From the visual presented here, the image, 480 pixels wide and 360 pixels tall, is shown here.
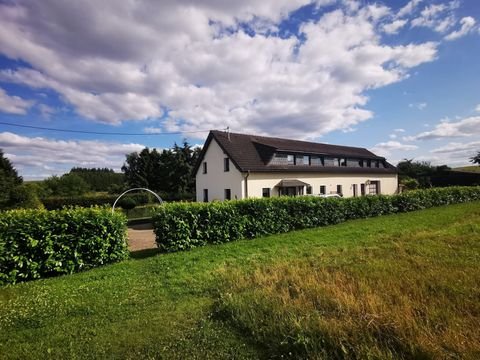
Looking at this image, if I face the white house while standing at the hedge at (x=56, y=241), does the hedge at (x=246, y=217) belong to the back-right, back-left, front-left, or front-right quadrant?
front-right

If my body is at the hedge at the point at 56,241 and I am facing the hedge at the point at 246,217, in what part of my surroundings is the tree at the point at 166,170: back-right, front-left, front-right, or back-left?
front-left

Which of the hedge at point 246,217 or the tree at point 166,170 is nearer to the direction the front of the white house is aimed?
the hedge

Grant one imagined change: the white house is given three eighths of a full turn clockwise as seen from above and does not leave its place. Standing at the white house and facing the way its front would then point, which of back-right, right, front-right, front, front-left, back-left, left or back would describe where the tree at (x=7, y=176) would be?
front

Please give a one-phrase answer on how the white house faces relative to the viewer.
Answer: facing the viewer and to the right of the viewer

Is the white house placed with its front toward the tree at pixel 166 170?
no

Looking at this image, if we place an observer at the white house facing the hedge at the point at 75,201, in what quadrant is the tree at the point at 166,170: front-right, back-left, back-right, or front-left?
front-right

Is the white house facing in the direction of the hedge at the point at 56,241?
no
